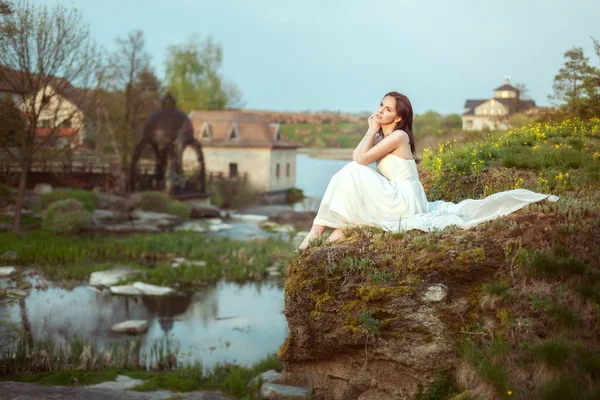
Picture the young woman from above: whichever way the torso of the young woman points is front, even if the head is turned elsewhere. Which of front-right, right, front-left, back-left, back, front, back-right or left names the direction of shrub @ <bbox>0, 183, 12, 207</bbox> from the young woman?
front-right

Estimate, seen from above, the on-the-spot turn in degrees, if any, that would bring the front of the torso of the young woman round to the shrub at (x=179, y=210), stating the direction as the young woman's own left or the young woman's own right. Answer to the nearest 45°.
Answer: approximately 45° to the young woman's own right

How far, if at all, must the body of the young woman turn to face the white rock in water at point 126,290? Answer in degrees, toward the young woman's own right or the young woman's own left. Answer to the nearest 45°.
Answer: approximately 45° to the young woman's own right

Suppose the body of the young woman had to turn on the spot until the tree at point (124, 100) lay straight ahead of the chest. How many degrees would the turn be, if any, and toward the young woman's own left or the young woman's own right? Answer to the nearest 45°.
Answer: approximately 45° to the young woman's own right

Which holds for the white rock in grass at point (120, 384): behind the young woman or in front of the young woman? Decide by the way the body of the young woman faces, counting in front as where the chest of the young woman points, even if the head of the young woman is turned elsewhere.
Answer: in front

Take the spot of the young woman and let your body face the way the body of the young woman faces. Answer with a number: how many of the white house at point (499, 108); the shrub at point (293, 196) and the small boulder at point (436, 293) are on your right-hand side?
2

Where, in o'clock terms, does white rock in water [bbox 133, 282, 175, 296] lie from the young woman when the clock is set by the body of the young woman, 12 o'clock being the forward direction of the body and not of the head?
The white rock in water is roughly at 2 o'clock from the young woman.

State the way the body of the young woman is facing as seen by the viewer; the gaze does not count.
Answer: to the viewer's left
